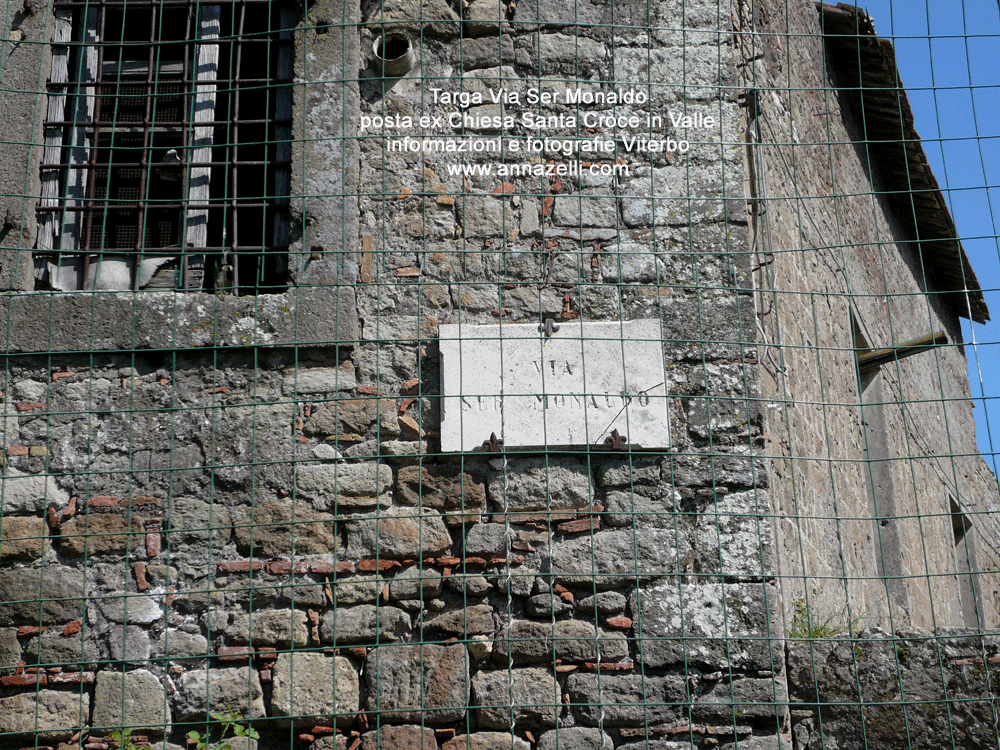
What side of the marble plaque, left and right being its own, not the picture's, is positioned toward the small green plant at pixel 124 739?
right

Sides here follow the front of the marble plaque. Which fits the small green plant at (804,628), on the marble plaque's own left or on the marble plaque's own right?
on the marble plaque's own left

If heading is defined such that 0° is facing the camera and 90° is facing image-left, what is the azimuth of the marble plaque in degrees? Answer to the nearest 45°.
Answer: approximately 0°
